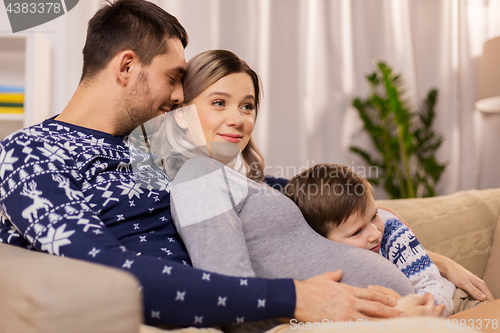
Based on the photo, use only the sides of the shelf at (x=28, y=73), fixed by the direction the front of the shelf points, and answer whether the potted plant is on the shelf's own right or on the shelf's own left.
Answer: on the shelf's own left

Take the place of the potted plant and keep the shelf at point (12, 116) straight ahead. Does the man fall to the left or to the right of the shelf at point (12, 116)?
left

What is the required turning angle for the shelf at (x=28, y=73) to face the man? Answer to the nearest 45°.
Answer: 0° — it already faces them

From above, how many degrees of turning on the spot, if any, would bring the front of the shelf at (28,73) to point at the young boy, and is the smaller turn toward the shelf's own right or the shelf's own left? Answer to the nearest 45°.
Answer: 0° — it already faces them

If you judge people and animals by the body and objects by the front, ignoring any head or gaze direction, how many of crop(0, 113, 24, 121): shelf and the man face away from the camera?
0

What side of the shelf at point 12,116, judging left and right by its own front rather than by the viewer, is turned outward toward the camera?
front

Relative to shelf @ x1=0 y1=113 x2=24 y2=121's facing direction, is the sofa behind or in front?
in front

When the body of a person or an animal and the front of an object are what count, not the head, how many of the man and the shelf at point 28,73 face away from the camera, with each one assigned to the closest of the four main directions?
0

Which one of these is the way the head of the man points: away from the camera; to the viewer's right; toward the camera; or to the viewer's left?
to the viewer's right

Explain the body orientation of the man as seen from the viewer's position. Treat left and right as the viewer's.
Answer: facing the viewer and to the right of the viewer

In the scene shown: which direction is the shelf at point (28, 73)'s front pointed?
toward the camera

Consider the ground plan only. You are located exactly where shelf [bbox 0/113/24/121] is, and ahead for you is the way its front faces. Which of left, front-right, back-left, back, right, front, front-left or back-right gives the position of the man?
front
